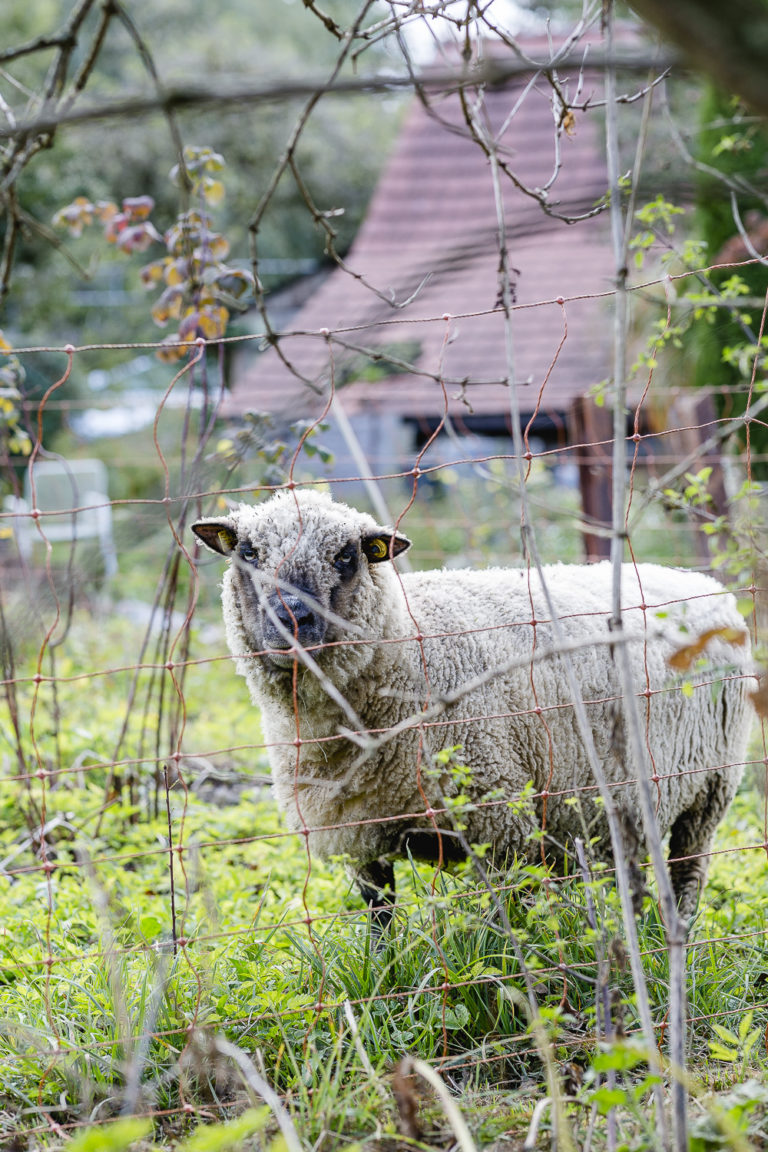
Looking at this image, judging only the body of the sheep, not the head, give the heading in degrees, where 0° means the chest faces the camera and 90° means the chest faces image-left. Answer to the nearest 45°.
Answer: approximately 90°

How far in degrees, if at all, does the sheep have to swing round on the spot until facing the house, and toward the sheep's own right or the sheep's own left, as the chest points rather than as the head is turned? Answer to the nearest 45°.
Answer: approximately 90° to the sheep's own right
